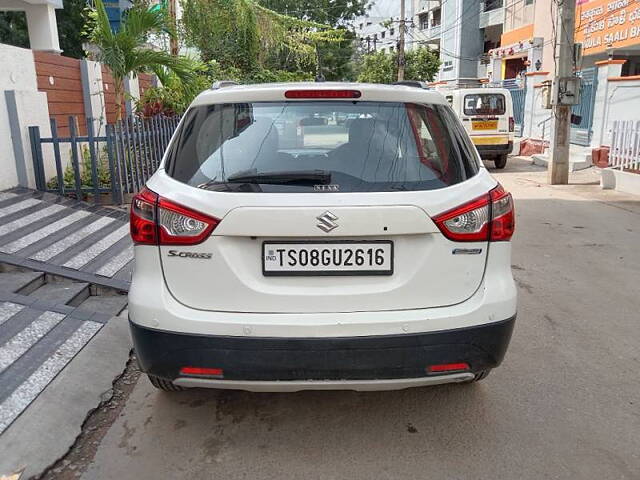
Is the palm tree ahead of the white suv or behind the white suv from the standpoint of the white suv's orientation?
ahead

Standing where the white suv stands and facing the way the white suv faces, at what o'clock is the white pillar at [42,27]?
The white pillar is roughly at 11 o'clock from the white suv.

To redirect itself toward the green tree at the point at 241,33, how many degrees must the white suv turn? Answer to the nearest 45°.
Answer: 0° — it already faces it

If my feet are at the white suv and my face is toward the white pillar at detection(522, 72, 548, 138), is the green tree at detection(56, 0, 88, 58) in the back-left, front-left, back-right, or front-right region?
front-left

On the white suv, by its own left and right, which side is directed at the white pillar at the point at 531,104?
front

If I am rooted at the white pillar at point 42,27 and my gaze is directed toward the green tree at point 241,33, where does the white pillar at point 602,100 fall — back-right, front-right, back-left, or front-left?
front-right

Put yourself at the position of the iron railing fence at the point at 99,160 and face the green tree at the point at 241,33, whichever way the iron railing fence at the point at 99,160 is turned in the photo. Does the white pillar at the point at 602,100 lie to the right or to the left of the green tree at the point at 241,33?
right

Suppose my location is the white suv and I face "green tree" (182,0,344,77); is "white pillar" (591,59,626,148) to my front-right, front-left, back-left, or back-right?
front-right

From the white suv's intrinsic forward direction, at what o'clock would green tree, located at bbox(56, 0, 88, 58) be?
The green tree is roughly at 11 o'clock from the white suv.

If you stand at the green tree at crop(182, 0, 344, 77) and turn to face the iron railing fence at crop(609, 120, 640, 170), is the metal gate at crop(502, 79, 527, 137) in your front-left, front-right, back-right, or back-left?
front-left

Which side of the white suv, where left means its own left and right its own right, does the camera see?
back

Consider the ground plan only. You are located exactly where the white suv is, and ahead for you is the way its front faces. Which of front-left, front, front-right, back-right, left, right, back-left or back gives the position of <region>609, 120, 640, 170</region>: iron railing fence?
front-right

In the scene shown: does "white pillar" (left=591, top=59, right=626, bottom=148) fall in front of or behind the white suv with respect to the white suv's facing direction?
in front

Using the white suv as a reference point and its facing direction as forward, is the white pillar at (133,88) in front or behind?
in front

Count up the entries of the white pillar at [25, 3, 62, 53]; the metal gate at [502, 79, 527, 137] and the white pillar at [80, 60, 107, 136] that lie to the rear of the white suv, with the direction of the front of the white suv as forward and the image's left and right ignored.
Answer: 0
